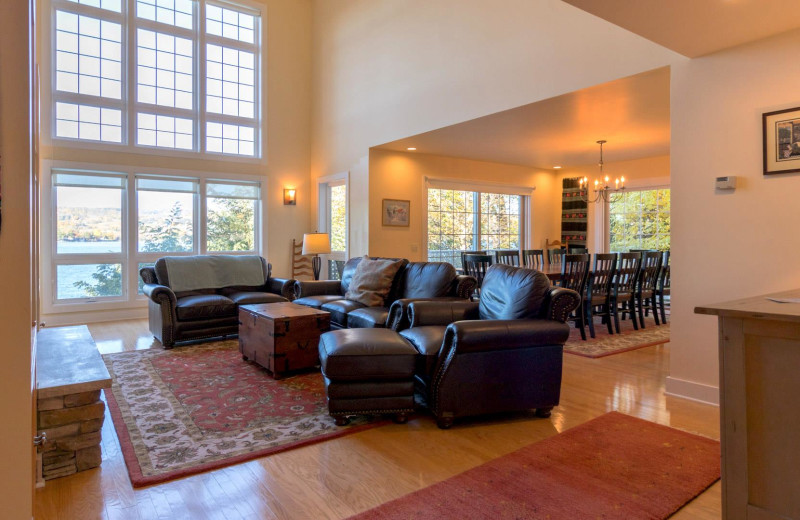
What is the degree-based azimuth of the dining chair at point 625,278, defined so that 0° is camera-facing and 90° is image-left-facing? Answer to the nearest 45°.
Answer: approximately 135°

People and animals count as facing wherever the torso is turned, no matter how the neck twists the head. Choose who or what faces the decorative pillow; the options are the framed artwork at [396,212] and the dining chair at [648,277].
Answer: the framed artwork

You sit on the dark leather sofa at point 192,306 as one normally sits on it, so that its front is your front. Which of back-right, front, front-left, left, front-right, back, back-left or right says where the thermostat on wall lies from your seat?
front

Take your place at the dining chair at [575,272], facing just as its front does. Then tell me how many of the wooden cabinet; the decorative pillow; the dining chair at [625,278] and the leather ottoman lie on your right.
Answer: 1

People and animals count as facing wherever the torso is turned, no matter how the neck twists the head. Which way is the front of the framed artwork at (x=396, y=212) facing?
toward the camera

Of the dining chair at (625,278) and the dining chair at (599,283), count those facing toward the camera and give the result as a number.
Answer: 0

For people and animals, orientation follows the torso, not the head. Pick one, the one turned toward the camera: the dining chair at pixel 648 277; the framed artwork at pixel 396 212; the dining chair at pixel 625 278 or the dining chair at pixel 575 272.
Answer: the framed artwork

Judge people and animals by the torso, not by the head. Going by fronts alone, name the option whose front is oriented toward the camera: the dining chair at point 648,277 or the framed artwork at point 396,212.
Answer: the framed artwork

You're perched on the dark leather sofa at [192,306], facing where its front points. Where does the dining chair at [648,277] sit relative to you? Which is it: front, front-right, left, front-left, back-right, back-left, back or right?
front-left

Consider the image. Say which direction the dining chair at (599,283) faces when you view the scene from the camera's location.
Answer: facing away from the viewer and to the left of the viewer

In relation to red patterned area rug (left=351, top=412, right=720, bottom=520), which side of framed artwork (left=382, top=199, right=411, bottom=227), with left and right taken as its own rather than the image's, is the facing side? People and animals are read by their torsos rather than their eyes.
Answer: front

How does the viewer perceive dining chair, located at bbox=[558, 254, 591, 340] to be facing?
facing away from the viewer and to the left of the viewer
